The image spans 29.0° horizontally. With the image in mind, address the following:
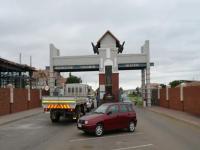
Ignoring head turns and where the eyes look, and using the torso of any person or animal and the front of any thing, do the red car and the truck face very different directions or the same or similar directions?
very different directions

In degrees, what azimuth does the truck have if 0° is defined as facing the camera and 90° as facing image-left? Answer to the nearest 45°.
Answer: approximately 225°

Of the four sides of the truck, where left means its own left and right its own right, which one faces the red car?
back

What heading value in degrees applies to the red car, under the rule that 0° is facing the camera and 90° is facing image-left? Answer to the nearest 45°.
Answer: approximately 45°

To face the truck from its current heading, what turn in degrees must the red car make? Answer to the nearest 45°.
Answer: approximately 90° to its right
